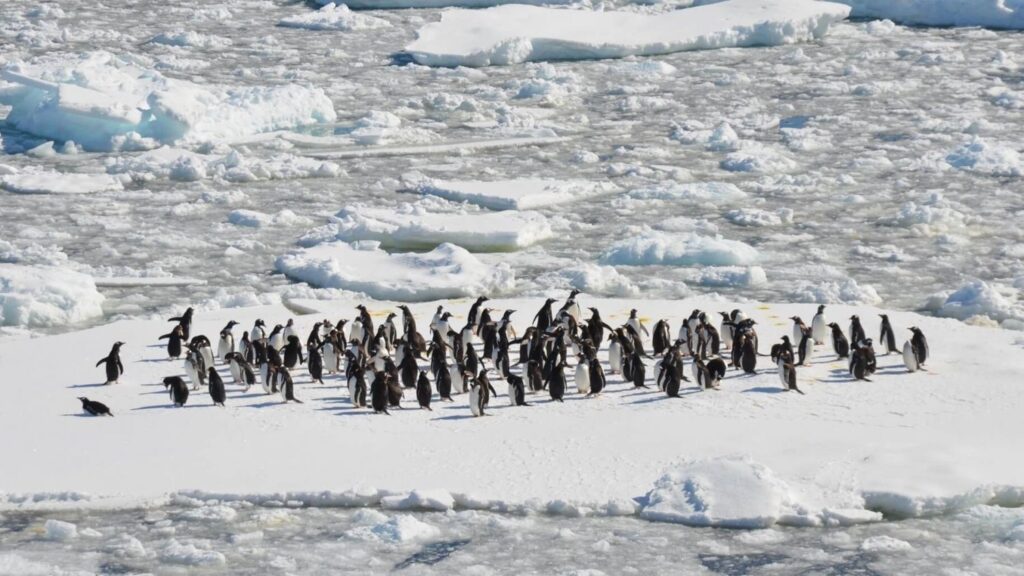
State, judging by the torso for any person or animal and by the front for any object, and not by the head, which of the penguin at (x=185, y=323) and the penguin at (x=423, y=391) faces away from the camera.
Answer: the penguin at (x=423, y=391)

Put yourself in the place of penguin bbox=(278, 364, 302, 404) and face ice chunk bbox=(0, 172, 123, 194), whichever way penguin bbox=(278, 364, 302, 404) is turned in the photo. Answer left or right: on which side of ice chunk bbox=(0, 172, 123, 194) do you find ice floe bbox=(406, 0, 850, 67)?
right

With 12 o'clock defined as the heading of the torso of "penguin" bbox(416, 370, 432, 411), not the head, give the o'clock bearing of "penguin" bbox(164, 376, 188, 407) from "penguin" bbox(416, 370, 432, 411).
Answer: "penguin" bbox(164, 376, 188, 407) is roughly at 9 o'clock from "penguin" bbox(416, 370, 432, 411).

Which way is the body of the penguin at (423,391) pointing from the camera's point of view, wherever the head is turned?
away from the camera

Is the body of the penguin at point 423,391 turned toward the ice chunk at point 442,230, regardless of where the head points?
yes

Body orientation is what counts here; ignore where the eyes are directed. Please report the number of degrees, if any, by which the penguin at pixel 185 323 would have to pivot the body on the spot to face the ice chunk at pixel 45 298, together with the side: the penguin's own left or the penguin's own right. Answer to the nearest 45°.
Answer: approximately 90° to the penguin's own left

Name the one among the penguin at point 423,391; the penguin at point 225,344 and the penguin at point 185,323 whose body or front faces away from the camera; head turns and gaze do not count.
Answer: the penguin at point 423,391

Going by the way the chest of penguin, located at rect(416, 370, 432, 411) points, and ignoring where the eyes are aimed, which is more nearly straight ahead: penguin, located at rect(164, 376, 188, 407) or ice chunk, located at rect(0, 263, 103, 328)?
the ice chunk
